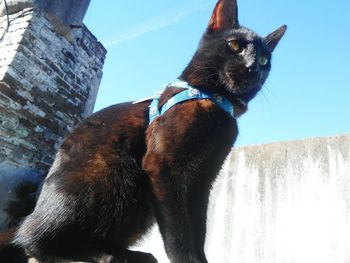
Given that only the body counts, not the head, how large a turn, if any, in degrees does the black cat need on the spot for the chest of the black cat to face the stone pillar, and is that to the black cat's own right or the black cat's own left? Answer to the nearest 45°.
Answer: approximately 135° to the black cat's own left

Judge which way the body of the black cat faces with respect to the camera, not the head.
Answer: to the viewer's right
